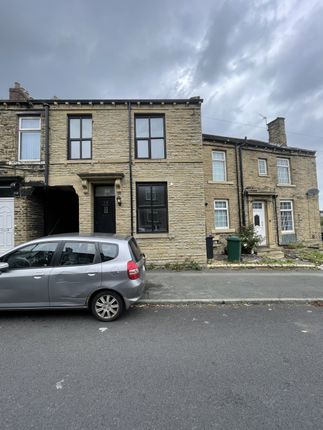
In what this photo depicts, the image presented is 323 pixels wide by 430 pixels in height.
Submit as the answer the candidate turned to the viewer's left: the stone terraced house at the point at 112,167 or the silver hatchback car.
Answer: the silver hatchback car

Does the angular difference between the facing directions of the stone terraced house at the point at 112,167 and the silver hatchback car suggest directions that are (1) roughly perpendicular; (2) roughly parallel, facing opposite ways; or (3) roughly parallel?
roughly perpendicular

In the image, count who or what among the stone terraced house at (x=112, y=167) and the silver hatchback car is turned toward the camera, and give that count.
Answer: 1

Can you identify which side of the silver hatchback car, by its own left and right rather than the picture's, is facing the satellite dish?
back

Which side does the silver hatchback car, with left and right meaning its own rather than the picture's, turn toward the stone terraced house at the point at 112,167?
right

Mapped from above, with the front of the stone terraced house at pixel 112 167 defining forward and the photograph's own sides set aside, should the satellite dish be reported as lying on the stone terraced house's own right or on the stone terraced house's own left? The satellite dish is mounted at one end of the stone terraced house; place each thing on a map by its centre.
on the stone terraced house's own left

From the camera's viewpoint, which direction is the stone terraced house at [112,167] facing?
toward the camera

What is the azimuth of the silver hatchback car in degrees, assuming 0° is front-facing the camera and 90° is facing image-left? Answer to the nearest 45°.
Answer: approximately 90°

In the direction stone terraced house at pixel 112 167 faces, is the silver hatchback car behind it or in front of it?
in front
